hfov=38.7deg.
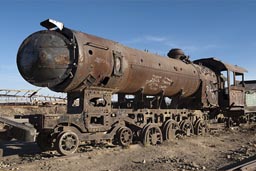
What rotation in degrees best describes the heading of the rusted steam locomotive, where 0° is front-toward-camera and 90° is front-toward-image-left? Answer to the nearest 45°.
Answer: approximately 45°
